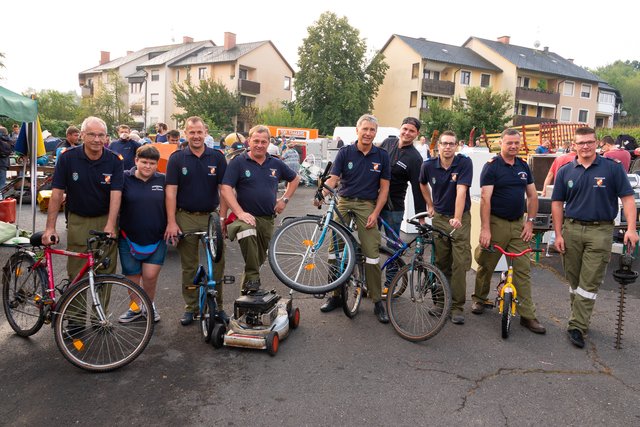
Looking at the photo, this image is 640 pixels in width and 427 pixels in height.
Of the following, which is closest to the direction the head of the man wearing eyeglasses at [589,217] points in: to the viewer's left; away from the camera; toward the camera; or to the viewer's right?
toward the camera

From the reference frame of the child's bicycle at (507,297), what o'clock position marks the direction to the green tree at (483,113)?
The green tree is roughly at 6 o'clock from the child's bicycle.

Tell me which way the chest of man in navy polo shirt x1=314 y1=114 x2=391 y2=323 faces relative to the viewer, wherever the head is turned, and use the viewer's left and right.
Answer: facing the viewer

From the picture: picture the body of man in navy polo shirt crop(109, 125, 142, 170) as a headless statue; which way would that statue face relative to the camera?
toward the camera

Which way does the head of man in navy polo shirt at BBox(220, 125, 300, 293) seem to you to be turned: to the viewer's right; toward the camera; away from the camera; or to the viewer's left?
toward the camera

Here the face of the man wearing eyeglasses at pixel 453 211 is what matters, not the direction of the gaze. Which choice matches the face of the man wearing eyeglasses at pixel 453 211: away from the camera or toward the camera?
toward the camera

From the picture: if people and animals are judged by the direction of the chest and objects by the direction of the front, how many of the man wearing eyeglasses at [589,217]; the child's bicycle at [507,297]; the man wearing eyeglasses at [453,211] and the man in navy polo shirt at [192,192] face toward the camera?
4

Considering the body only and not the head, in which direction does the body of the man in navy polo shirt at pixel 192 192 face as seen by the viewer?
toward the camera

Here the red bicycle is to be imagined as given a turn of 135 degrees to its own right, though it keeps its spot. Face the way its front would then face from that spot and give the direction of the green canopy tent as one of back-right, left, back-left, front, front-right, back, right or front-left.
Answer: right

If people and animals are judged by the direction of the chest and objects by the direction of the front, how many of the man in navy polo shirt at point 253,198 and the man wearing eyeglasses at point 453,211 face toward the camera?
2

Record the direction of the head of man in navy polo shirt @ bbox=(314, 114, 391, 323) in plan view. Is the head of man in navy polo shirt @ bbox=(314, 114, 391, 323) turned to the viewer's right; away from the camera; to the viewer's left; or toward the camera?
toward the camera

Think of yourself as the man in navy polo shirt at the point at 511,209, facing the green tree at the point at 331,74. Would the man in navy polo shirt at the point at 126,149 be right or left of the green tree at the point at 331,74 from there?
left

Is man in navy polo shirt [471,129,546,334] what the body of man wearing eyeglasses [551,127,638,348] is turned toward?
no

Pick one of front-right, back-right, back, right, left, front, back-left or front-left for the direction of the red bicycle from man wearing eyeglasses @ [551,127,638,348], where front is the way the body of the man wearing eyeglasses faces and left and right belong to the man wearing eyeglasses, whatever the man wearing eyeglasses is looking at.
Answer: front-right

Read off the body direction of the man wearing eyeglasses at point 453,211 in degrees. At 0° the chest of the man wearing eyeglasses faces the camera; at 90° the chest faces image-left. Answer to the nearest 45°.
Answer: approximately 0°

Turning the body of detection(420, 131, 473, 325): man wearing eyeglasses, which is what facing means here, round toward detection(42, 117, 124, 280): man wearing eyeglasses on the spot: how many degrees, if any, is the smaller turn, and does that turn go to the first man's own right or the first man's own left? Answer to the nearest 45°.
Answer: approximately 45° to the first man's own right

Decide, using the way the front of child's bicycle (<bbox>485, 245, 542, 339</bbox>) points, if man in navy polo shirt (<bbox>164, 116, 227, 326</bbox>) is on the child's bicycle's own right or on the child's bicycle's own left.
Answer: on the child's bicycle's own right

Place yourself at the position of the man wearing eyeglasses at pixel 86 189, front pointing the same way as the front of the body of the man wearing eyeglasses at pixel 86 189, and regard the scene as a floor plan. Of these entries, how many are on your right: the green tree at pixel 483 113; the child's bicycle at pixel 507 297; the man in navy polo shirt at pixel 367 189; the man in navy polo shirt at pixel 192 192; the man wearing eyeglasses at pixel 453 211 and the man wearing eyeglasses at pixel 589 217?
0

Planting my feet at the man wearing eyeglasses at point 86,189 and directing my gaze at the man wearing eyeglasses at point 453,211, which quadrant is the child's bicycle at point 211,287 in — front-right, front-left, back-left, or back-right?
front-right
